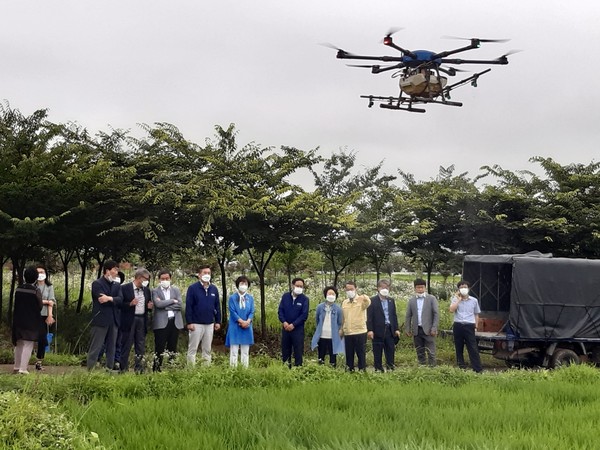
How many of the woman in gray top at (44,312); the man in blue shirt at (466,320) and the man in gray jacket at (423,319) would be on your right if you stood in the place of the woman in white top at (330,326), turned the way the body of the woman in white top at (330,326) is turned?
1

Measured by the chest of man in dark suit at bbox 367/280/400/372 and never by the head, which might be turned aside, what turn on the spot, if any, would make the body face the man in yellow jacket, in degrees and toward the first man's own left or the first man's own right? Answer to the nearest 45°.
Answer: approximately 45° to the first man's own right

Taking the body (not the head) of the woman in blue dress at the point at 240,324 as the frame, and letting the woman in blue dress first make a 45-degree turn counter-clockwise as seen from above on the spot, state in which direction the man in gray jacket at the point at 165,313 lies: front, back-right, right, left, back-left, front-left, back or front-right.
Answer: back-right

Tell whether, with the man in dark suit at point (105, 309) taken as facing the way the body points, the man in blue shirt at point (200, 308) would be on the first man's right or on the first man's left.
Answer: on the first man's left

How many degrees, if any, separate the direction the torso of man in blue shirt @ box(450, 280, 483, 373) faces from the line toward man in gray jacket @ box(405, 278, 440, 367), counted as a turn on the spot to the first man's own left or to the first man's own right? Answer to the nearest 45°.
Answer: approximately 90° to the first man's own right

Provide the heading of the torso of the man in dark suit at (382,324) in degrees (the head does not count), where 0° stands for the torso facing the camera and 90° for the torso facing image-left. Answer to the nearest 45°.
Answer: approximately 0°

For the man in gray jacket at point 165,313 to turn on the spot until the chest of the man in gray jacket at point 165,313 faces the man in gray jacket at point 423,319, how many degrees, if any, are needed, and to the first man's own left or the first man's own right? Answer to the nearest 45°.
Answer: approximately 90° to the first man's own left

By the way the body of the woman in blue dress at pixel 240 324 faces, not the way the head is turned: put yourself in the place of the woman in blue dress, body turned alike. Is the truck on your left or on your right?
on your left
